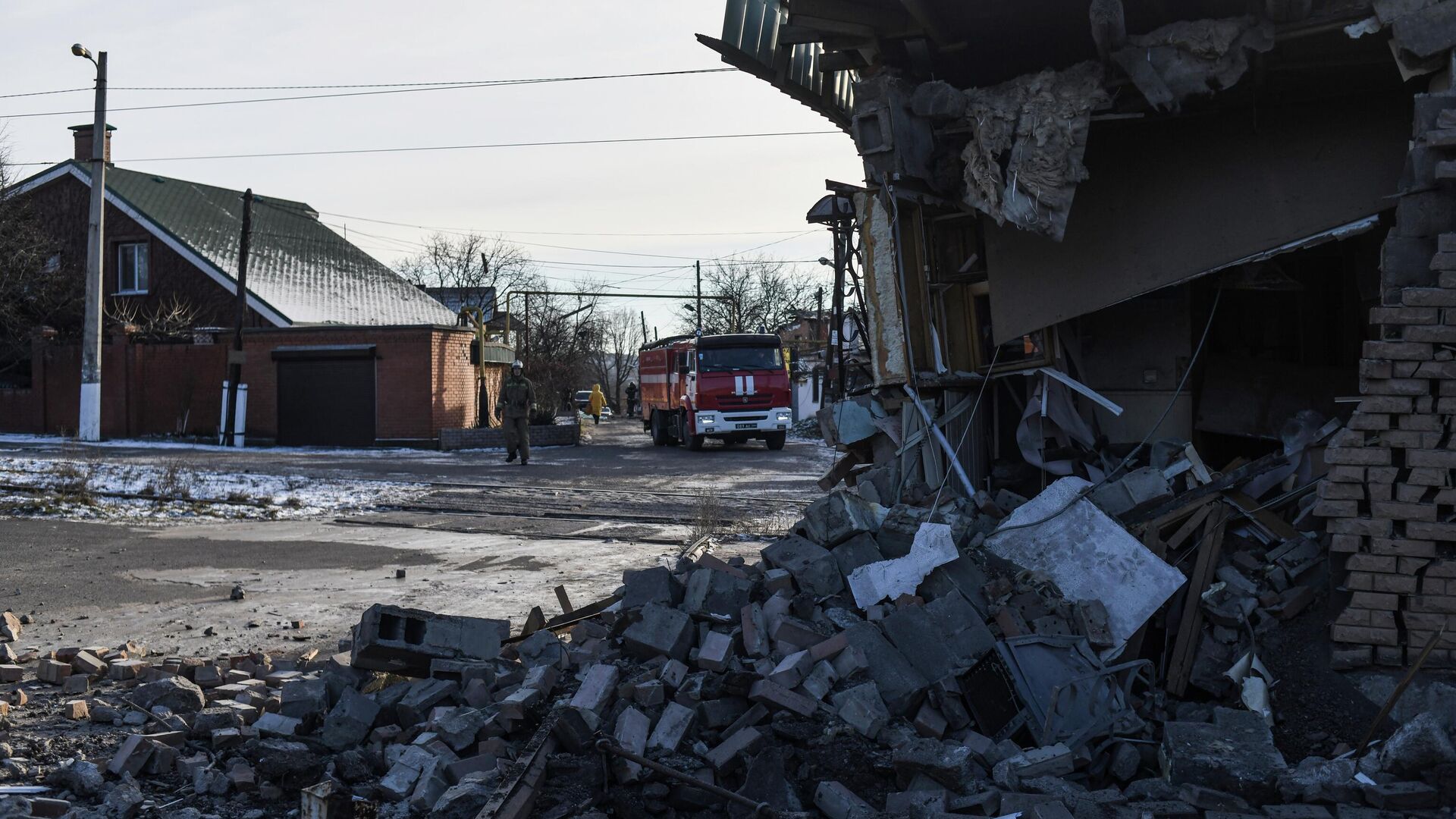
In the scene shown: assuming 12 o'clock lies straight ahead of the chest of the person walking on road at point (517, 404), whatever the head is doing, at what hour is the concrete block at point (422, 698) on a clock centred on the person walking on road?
The concrete block is roughly at 12 o'clock from the person walking on road.

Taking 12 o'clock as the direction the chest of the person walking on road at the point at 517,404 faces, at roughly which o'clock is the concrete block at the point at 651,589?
The concrete block is roughly at 12 o'clock from the person walking on road.

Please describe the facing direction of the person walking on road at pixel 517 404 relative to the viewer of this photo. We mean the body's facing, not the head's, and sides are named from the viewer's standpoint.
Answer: facing the viewer

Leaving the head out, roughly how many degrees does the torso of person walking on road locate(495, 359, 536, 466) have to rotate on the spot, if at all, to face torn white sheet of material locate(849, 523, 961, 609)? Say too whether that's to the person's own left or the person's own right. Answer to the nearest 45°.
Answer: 0° — they already face it

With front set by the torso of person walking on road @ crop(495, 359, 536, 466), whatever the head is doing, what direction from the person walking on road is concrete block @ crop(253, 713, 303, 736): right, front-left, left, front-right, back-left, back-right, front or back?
front

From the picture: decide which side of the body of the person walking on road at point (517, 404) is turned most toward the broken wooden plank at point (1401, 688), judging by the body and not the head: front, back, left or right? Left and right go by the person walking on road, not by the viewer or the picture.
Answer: front

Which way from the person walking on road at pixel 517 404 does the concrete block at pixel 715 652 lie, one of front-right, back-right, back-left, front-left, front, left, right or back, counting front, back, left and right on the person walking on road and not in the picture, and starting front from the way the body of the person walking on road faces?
front

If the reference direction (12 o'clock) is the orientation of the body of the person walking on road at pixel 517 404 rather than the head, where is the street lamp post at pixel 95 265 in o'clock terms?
The street lamp post is roughly at 4 o'clock from the person walking on road.

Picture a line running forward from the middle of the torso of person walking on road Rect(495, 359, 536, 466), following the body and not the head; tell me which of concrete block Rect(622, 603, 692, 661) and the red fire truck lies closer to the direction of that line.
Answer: the concrete block

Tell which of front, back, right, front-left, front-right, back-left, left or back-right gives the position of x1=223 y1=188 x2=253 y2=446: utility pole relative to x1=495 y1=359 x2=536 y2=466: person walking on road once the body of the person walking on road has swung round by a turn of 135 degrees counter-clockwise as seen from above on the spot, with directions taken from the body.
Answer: left

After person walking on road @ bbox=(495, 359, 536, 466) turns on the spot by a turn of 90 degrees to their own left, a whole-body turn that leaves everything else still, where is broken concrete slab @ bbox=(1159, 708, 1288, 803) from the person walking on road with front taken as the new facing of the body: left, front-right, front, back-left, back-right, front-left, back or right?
right

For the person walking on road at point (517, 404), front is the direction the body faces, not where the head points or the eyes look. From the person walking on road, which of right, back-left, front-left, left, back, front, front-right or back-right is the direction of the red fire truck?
back-left

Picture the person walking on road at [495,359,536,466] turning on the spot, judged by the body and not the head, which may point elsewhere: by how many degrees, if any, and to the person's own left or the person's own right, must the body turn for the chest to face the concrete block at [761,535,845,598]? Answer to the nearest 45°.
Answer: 0° — they already face it

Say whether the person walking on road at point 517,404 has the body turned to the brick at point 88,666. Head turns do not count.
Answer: yes

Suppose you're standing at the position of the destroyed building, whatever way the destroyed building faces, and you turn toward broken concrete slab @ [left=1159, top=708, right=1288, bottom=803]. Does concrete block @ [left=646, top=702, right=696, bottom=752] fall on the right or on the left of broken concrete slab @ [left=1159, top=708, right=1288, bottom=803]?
right

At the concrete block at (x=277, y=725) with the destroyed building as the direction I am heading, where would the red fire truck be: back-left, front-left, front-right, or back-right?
front-left

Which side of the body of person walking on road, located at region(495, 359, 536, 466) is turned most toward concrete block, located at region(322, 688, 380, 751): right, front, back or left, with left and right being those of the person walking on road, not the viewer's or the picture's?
front

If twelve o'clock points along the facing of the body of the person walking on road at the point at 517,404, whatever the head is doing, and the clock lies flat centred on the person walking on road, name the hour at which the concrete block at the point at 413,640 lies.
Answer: The concrete block is roughly at 12 o'clock from the person walking on road.

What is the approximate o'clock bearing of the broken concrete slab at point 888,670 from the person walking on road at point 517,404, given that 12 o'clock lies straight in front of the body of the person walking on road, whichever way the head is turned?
The broken concrete slab is roughly at 12 o'clock from the person walking on road.
